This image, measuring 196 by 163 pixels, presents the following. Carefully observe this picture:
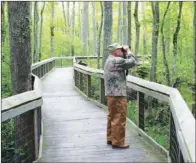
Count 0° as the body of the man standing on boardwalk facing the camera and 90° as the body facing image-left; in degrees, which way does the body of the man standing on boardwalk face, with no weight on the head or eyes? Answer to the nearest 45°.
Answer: approximately 270°

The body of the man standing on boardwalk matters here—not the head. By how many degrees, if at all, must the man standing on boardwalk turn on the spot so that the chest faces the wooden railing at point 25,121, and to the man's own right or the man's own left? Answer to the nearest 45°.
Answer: approximately 135° to the man's own right
